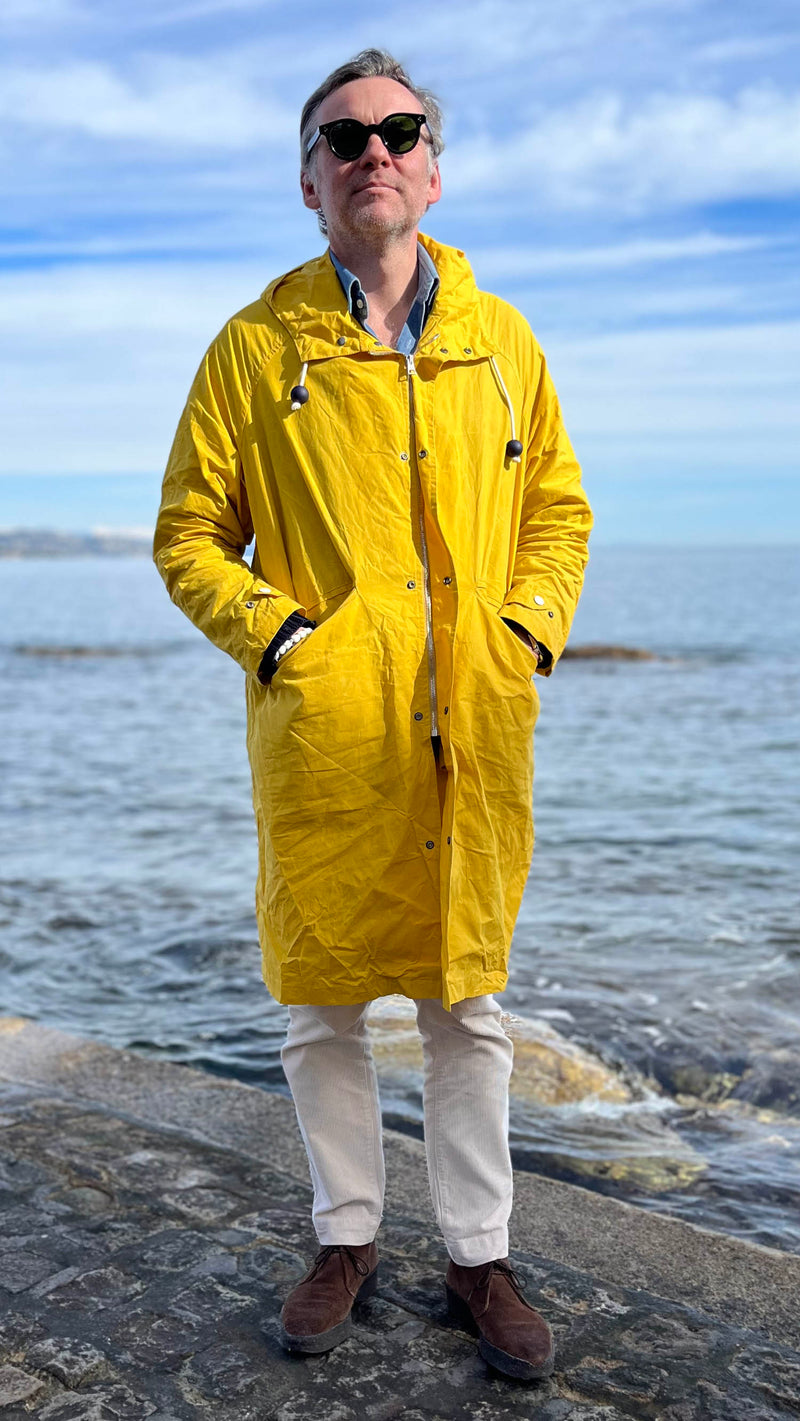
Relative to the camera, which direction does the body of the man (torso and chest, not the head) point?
toward the camera

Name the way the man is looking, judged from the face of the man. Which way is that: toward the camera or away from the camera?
toward the camera

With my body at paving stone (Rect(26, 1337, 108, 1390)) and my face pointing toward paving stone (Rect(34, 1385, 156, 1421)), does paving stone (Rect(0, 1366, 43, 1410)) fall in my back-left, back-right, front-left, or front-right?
front-right
